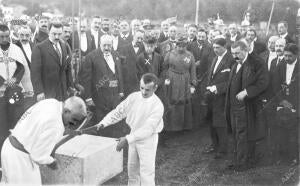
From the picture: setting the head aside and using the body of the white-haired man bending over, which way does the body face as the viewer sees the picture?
to the viewer's right
